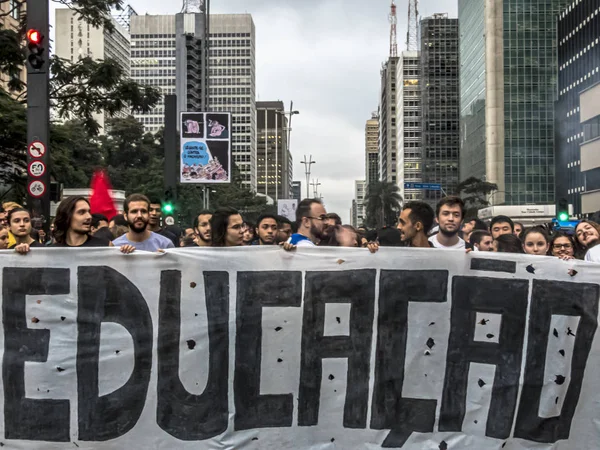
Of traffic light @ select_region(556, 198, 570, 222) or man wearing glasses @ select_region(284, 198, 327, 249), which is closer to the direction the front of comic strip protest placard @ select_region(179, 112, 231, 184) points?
the man wearing glasses

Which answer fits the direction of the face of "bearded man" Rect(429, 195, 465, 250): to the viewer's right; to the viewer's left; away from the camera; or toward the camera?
toward the camera

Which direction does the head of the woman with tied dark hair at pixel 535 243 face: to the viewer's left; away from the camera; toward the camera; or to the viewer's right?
toward the camera

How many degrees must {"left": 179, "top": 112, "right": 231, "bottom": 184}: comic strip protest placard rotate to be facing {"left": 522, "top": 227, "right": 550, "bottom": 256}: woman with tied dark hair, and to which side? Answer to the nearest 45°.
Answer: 0° — it already faces them

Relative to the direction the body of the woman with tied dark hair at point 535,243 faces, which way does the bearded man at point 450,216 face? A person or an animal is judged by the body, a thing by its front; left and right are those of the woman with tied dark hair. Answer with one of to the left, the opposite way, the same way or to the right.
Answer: the same way

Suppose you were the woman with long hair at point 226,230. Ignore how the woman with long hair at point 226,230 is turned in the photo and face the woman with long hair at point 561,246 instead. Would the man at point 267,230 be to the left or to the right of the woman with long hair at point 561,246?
left

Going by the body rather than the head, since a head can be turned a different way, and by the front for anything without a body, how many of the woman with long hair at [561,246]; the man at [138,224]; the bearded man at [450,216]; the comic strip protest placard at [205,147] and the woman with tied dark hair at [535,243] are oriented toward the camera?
5

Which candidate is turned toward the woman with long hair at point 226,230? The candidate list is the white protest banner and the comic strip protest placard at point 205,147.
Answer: the comic strip protest placard

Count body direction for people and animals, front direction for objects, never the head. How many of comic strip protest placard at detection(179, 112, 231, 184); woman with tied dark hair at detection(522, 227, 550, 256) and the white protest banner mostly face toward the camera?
3

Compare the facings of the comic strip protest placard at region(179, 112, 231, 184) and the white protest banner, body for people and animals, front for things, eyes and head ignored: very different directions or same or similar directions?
same or similar directions

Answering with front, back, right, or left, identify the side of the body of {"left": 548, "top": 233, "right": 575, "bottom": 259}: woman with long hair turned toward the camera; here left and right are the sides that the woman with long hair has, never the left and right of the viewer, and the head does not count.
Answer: front

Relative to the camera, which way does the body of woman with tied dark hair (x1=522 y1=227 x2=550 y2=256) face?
toward the camera

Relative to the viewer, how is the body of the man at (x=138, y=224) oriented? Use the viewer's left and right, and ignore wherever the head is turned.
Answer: facing the viewer

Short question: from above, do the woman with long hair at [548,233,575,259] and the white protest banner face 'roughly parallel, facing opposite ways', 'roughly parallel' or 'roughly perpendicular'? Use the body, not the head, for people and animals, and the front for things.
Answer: roughly parallel

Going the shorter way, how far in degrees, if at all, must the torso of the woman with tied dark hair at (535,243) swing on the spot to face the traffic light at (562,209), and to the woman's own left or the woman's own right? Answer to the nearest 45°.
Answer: approximately 180°

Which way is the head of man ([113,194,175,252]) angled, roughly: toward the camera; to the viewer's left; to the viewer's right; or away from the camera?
toward the camera

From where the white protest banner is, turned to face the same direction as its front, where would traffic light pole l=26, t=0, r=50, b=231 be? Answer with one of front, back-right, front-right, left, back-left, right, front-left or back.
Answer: back-right
